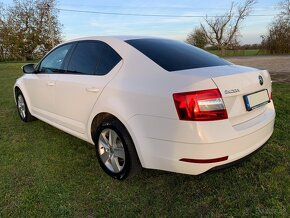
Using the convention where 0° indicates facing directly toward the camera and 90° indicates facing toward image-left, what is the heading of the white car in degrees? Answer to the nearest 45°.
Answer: approximately 135°

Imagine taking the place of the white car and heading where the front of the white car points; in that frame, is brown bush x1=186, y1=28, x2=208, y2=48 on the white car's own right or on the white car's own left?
on the white car's own right
